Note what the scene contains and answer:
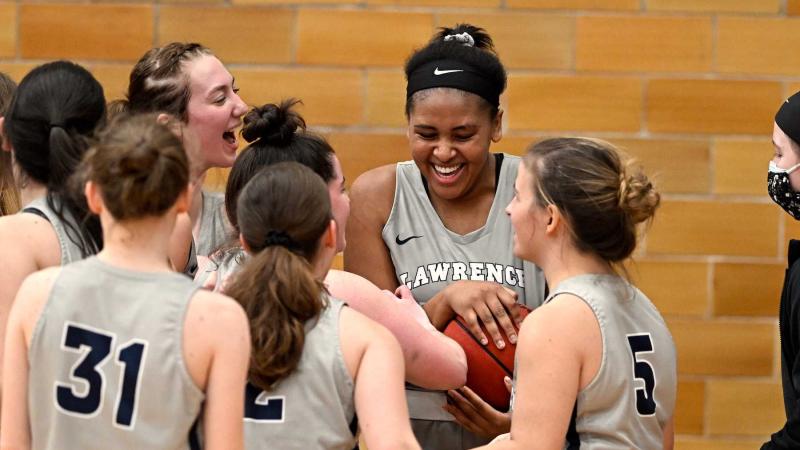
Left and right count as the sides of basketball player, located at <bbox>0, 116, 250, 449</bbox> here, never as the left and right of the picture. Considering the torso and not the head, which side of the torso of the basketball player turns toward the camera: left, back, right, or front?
back

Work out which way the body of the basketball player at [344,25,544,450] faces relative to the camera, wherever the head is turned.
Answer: toward the camera

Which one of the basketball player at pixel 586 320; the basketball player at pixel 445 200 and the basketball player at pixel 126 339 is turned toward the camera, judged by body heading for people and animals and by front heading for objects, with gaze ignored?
the basketball player at pixel 445 200

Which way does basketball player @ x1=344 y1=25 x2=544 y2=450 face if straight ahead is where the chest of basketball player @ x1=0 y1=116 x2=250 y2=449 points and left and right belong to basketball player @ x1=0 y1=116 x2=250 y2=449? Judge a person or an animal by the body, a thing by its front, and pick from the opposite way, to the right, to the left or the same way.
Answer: the opposite way

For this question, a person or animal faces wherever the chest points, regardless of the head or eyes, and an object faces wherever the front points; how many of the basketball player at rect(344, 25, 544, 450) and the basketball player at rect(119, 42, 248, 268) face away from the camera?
0

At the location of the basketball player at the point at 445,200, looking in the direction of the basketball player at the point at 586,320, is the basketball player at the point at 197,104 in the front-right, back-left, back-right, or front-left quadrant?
back-right

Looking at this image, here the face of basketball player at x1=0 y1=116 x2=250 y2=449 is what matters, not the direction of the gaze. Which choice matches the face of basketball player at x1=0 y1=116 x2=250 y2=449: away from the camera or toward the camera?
away from the camera

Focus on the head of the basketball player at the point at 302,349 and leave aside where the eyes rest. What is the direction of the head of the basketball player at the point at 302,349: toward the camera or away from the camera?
away from the camera

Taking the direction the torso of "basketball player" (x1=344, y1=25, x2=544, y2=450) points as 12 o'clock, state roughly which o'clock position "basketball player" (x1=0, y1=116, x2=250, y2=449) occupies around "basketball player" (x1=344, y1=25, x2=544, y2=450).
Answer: "basketball player" (x1=0, y1=116, x2=250, y2=449) is roughly at 1 o'clock from "basketball player" (x1=344, y1=25, x2=544, y2=450).

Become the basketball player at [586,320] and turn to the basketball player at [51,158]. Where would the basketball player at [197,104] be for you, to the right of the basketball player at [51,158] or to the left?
right

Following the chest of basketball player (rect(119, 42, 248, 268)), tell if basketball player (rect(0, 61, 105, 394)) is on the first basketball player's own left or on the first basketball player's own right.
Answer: on the first basketball player's own right

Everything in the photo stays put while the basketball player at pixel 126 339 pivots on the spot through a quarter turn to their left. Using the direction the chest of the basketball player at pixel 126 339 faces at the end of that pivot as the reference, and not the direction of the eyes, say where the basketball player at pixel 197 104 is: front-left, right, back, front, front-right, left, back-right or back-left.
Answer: right

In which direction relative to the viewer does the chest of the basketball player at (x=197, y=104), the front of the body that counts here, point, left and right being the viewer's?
facing to the right of the viewer

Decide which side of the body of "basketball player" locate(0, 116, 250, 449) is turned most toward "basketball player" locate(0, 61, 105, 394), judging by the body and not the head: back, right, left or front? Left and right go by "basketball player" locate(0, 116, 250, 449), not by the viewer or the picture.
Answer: front
